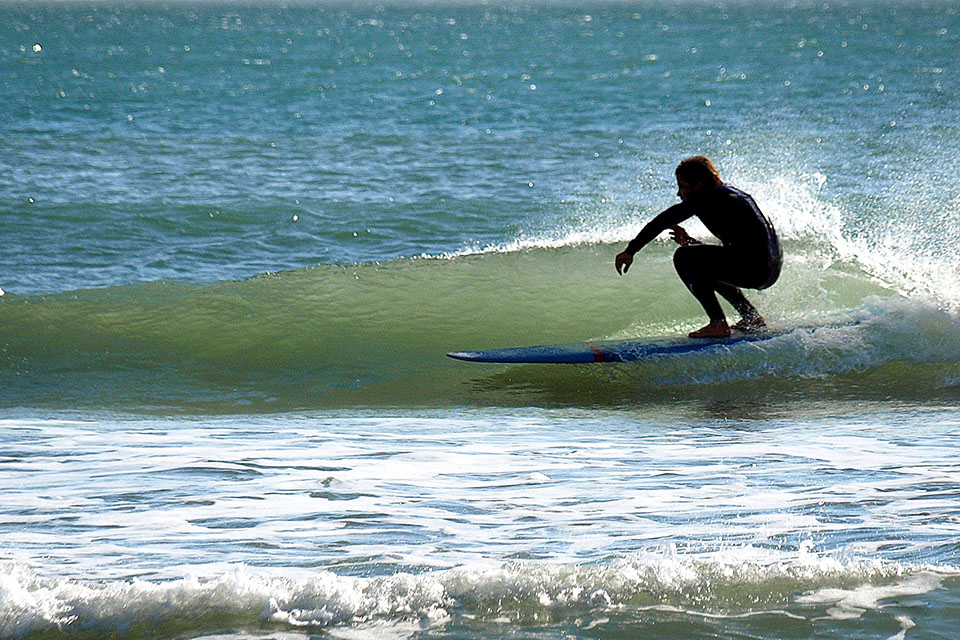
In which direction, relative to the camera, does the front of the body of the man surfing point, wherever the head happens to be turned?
to the viewer's left

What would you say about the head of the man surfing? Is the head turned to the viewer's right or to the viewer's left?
to the viewer's left

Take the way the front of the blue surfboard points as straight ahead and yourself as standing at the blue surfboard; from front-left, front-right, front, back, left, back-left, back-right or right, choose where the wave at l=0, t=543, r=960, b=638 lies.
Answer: left

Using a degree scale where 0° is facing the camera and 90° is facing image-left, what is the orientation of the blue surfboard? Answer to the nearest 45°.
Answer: approximately 90°

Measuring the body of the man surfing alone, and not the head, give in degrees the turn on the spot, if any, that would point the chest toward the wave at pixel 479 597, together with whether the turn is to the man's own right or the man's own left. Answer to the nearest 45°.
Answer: approximately 90° to the man's own left
